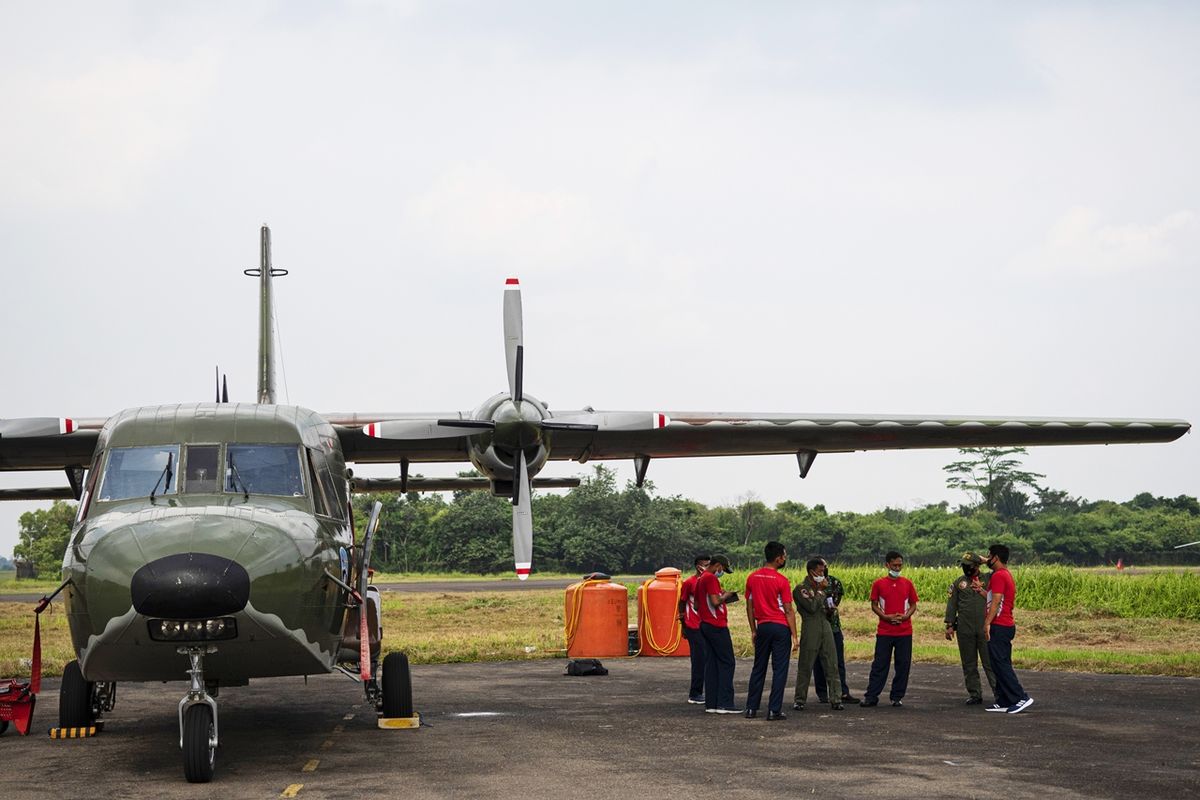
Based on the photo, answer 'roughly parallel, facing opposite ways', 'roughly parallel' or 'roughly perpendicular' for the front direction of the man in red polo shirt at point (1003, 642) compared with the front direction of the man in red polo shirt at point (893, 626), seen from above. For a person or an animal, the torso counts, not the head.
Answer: roughly perpendicular

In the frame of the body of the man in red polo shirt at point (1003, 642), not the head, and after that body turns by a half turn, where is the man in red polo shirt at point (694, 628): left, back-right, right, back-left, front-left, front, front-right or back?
back

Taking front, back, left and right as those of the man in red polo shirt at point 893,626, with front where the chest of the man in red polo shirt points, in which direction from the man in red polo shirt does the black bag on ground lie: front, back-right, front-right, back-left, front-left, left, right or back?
back-right

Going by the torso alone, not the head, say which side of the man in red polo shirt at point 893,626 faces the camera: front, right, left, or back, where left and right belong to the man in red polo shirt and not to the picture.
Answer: front

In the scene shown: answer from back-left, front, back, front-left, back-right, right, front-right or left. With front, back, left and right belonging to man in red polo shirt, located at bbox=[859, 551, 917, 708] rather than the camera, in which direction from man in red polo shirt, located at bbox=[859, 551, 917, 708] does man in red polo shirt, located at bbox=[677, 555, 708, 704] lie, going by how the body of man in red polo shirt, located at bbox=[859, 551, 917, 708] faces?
right

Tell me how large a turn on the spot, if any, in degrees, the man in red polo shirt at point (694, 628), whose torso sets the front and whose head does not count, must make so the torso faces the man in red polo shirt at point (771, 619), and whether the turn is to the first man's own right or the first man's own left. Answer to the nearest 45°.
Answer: approximately 45° to the first man's own right

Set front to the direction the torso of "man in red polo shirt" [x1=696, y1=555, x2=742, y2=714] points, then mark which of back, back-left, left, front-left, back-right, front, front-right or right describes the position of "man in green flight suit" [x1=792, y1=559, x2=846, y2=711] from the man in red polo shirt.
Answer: front

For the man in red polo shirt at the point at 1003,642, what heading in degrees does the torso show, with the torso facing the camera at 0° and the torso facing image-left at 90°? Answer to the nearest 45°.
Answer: approximately 90°

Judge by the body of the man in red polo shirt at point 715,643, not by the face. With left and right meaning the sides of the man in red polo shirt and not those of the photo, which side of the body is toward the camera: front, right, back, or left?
right

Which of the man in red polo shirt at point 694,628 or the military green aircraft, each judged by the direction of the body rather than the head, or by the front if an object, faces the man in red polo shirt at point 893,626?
the man in red polo shirt at point 694,628

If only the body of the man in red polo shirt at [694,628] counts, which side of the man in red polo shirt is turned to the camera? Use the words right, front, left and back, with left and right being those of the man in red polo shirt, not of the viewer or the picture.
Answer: right
